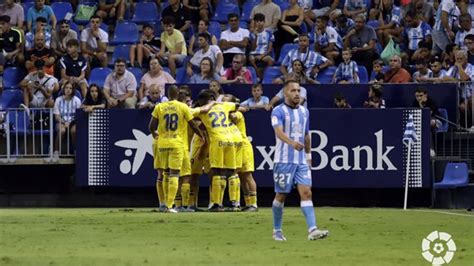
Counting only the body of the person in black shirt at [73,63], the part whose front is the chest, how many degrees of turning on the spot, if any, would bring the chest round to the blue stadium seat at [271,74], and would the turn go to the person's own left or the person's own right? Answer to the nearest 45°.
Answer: approximately 90° to the person's own left

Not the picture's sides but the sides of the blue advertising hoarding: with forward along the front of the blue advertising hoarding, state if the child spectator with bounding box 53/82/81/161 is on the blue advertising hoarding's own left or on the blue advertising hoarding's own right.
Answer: on the blue advertising hoarding's own right

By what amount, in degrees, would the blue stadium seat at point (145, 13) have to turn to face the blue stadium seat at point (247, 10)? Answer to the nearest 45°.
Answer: approximately 90° to its left

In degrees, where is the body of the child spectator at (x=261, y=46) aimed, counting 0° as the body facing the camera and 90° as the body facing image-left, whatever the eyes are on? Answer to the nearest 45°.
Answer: approximately 0°

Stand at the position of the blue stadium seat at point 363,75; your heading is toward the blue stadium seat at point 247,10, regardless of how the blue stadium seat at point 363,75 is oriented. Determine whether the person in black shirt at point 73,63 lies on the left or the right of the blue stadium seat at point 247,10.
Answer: left

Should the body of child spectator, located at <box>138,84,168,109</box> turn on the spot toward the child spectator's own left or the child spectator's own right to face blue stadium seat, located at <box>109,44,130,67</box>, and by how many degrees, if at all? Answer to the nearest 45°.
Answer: approximately 180°

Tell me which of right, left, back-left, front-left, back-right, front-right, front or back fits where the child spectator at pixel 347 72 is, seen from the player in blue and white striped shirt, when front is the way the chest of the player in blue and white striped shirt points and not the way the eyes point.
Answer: back-left
